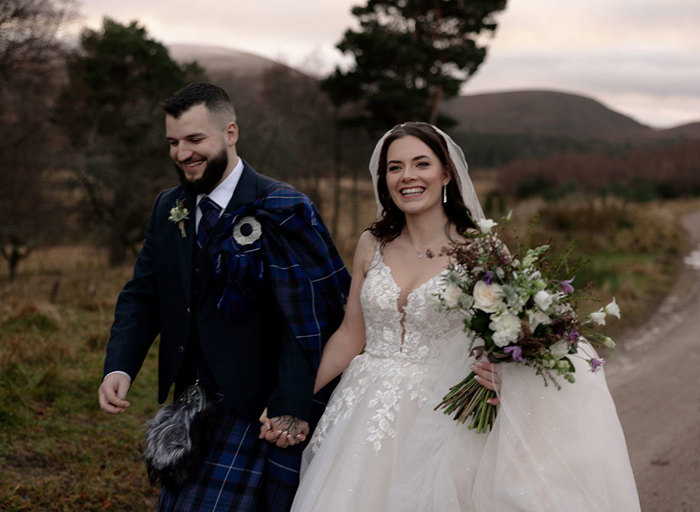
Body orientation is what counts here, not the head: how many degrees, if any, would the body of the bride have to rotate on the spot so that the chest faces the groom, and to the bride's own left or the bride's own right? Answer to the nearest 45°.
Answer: approximately 90° to the bride's own right

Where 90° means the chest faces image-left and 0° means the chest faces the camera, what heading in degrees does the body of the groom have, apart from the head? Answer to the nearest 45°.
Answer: approximately 45°

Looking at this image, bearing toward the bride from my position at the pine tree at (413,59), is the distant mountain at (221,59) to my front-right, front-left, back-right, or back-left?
back-right

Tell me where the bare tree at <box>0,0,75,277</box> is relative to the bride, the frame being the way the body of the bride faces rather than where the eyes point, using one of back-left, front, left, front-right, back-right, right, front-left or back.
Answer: back-right

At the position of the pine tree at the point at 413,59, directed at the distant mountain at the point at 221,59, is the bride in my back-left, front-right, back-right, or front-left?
back-left

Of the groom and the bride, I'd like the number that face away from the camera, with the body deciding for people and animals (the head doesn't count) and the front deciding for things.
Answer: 0

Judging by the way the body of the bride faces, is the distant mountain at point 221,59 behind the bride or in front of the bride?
behind

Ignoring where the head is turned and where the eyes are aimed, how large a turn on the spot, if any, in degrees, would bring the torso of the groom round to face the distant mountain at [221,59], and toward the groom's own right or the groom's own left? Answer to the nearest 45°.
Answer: approximately 135° to the groom's own right

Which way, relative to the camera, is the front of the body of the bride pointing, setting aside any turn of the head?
toward the camera

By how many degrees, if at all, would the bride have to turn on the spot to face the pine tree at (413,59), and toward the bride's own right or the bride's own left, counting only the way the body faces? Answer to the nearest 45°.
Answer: approximately 180°
